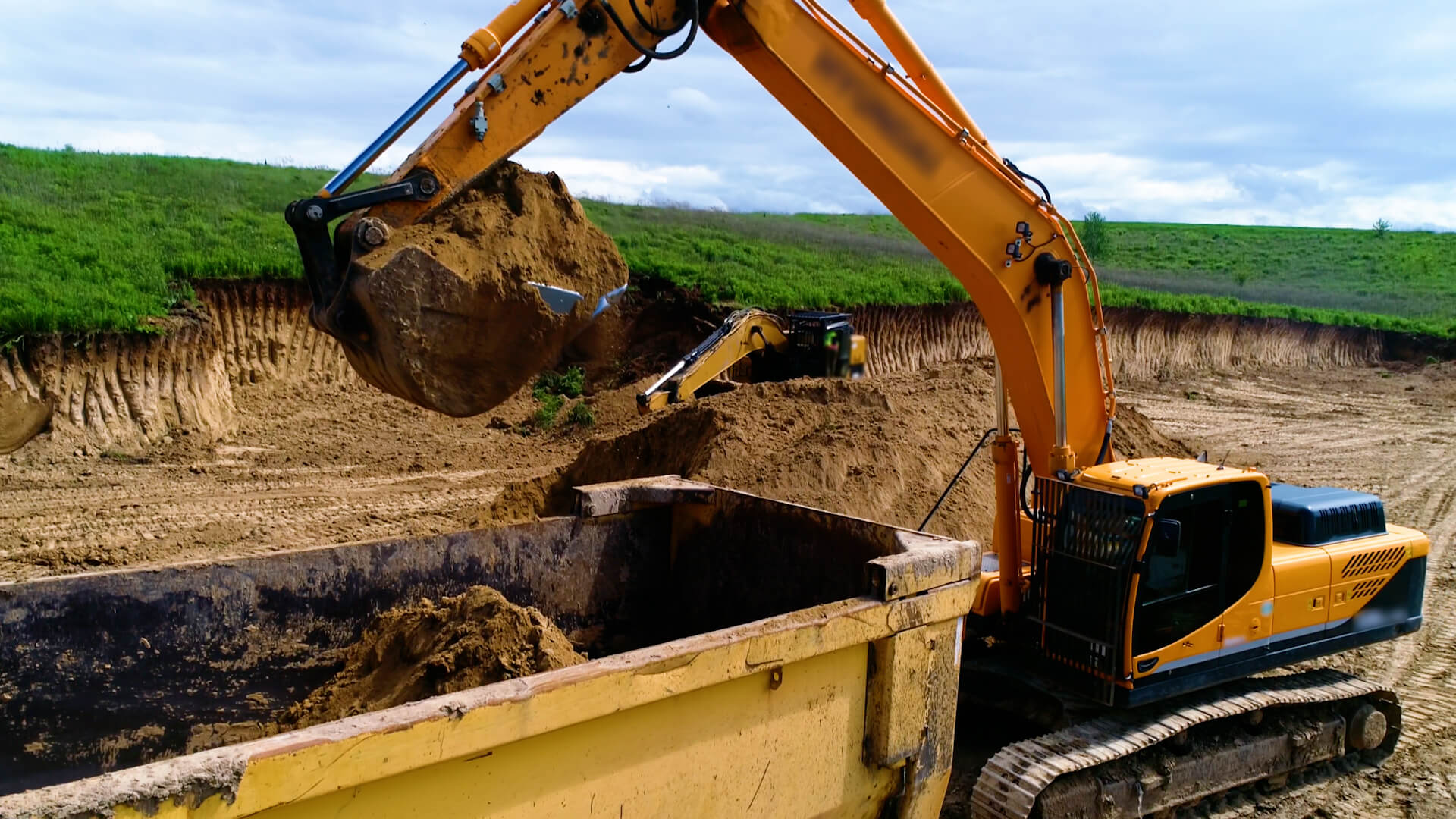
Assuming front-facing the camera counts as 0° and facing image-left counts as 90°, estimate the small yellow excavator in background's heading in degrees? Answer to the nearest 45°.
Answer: approximately 45°

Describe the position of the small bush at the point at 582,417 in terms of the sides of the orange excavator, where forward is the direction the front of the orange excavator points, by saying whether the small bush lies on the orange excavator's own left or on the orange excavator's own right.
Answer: on the orange excavator's own right

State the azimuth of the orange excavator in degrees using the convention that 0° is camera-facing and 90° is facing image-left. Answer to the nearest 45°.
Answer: approximately 45°

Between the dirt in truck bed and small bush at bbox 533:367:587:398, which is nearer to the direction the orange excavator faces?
the dirt in truck bed

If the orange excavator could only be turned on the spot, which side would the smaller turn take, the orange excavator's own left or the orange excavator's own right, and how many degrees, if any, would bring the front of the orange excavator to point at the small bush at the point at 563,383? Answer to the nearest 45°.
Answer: approximately 90° to the orange excavator's own right

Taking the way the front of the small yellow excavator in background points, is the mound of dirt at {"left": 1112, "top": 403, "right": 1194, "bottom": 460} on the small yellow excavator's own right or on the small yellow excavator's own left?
on the small yellow excavator's own left

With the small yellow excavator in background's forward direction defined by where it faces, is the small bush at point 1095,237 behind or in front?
behind
